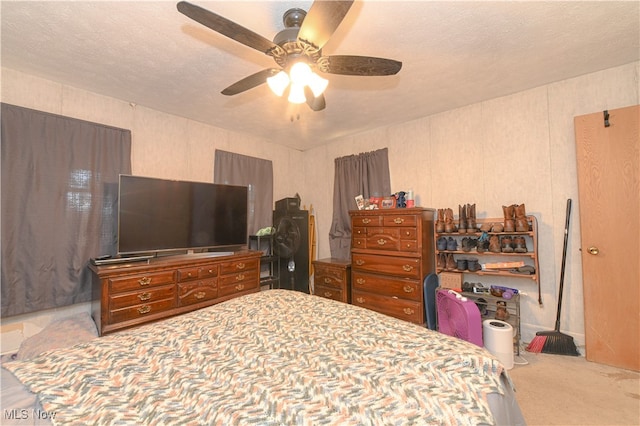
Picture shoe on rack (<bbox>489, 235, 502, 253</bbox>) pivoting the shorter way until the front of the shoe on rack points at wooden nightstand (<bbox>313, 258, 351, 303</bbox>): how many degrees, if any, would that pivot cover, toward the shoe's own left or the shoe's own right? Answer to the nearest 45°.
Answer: approximately 90° to the shoe's own right

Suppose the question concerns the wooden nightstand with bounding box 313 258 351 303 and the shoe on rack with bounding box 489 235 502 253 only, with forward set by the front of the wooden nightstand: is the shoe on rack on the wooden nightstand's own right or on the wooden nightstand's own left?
on the wooden nightstand's own left

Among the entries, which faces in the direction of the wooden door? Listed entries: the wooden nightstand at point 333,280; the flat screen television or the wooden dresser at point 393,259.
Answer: the flat screen television

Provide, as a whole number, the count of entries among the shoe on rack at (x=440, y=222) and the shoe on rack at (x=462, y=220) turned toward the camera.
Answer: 2

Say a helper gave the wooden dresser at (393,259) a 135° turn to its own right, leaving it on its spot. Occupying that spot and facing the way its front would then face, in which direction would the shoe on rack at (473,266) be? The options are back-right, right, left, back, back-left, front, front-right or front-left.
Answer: right

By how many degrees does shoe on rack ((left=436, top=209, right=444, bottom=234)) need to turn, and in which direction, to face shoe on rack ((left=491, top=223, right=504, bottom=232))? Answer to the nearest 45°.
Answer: approximately 90° to its left

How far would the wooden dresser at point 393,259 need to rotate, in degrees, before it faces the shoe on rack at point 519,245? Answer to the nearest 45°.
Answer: approximately 135° to its left
